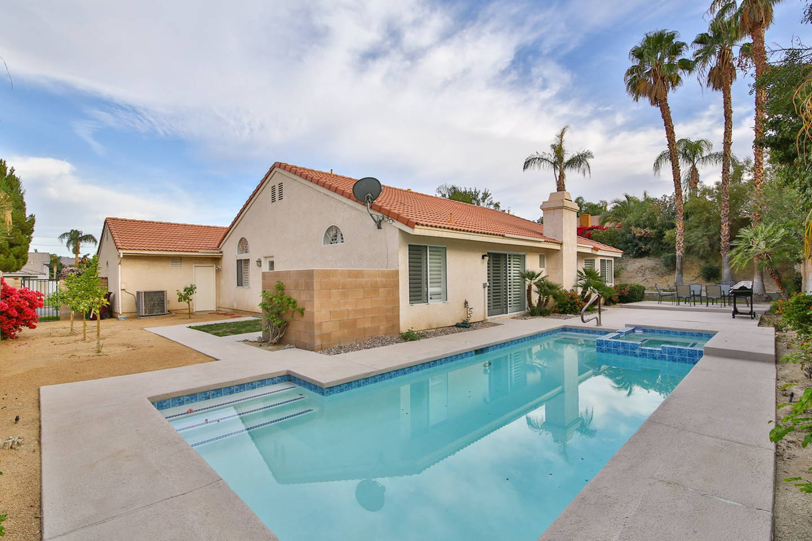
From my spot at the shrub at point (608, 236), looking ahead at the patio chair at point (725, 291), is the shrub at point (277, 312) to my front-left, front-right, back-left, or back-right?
front-right

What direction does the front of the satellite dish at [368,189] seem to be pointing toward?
toward the camera

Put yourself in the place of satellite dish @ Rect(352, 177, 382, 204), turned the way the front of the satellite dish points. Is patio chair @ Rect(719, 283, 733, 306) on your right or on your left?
on your left

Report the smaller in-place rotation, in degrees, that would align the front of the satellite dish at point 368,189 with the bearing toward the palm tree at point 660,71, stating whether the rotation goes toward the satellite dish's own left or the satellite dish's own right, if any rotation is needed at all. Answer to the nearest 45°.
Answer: approximately 135° to the satellite dish's own left

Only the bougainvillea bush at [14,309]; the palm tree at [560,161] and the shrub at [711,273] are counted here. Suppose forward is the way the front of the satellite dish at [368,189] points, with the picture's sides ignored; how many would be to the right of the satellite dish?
1

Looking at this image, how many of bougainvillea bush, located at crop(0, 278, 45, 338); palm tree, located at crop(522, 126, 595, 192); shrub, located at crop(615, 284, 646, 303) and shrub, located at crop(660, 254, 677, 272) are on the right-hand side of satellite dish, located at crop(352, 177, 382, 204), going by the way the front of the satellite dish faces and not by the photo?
1

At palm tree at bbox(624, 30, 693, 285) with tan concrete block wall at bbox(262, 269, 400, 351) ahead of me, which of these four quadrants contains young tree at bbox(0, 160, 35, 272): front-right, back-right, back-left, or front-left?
front-right

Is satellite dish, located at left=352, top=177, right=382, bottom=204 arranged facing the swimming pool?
yes

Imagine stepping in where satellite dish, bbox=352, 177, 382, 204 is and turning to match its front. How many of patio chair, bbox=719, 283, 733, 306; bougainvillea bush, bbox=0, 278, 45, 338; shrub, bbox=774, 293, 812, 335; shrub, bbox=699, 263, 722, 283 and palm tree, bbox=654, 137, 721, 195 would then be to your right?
1

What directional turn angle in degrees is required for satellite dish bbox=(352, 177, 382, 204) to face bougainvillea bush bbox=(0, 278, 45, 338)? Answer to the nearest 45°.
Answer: approximately 90° to its right

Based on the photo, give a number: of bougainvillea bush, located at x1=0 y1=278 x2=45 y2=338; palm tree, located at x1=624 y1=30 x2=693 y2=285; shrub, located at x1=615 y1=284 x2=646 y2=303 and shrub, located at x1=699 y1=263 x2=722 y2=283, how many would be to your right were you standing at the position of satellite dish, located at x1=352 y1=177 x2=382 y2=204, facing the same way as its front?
1

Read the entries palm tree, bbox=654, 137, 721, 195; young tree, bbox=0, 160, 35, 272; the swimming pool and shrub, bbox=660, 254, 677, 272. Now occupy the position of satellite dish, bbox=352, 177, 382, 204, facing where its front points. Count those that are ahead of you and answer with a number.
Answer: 1

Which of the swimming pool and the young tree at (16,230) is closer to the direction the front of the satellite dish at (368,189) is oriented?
the swimming pool

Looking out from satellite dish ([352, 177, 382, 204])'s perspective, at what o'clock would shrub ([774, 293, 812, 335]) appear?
The shrub is roughly at 10 o'clock from the satellite dish.
